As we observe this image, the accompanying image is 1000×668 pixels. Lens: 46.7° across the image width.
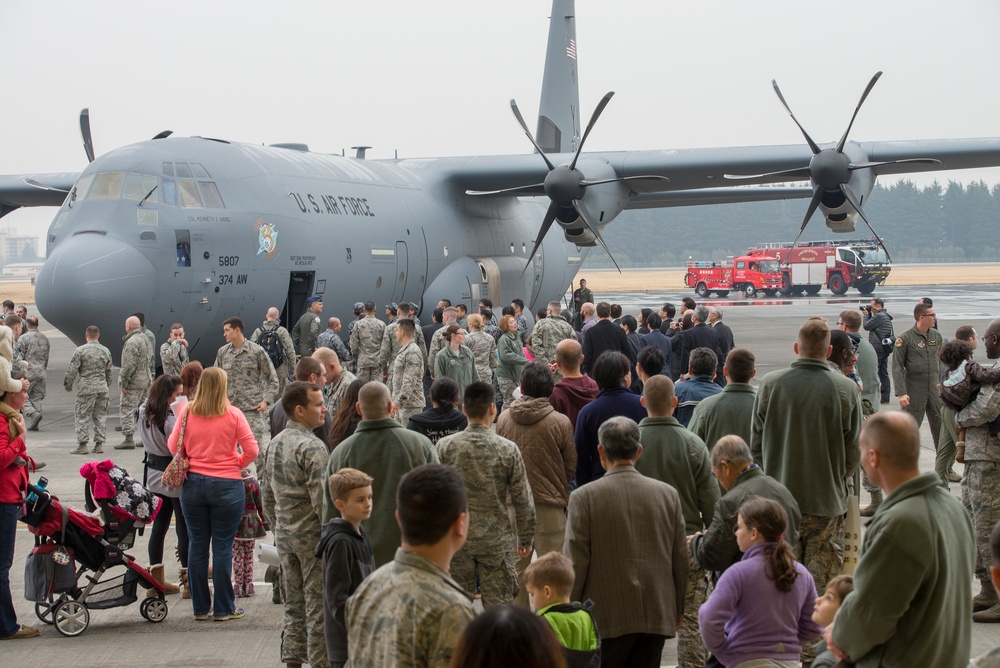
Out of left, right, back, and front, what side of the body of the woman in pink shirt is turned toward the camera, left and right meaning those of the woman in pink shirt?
back

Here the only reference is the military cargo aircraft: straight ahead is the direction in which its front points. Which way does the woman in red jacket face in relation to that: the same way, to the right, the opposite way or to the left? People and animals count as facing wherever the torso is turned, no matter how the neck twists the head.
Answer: the opposite way

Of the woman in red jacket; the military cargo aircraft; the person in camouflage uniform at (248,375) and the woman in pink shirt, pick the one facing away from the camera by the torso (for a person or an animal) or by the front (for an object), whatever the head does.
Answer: the woman in pink shirt

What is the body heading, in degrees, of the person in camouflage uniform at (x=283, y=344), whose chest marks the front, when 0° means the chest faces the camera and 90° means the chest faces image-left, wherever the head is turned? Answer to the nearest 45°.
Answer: approximately 180°

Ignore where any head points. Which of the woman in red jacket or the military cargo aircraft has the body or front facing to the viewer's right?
the woman in red jacket

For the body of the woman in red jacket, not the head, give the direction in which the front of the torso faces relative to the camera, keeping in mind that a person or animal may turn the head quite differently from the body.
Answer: to the viewer's right

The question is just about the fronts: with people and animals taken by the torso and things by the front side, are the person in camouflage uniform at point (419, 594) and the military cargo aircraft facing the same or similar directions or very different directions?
very different directions

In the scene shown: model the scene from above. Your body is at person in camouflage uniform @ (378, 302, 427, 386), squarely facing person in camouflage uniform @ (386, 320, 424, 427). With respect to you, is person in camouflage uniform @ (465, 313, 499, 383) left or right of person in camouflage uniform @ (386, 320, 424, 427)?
left

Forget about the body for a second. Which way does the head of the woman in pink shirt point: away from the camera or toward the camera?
away from the camera
